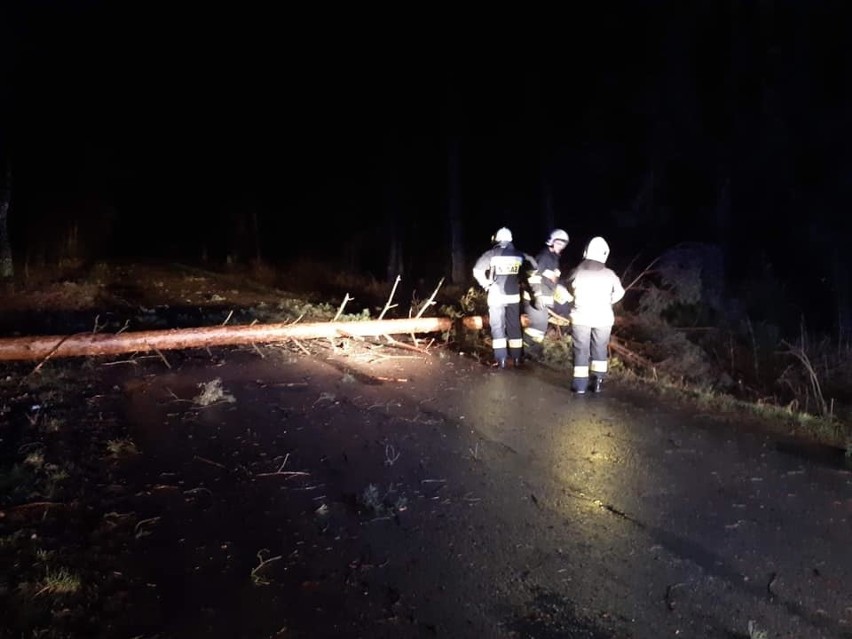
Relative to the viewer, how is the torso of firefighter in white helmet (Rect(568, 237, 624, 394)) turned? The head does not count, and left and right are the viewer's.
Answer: facing away from the viewer

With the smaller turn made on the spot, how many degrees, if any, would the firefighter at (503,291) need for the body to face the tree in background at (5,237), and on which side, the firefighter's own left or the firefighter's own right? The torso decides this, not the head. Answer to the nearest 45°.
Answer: approximately 45° to the firefighter's own left

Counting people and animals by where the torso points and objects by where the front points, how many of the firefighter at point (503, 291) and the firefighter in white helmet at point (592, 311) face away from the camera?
2

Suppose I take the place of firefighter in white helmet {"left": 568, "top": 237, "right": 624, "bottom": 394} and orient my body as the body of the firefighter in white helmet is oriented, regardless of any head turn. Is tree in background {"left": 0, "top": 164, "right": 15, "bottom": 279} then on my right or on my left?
on my left

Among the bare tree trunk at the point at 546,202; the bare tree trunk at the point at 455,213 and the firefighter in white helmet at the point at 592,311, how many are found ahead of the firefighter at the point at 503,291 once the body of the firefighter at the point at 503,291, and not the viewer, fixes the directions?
2

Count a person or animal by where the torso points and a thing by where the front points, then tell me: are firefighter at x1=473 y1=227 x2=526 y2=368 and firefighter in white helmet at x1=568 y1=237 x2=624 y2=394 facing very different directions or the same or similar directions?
same or similar directions

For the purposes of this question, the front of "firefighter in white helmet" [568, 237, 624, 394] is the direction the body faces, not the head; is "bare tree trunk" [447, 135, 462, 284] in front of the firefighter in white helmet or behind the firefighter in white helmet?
in front

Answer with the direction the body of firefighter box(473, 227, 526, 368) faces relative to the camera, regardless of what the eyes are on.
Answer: away from the camera

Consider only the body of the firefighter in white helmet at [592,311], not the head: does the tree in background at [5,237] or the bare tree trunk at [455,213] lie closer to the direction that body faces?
the bare tree trunk

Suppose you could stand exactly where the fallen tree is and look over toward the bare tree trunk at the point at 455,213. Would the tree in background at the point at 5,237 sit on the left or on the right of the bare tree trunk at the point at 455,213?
left

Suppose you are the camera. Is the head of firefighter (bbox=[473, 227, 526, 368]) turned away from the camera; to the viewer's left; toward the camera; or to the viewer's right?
away from the camera

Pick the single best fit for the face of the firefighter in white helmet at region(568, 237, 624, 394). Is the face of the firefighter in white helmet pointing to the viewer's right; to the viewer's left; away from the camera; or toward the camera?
away from the camera

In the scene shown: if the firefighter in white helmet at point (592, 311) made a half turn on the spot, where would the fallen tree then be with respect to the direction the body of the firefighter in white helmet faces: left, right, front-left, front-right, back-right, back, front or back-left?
right

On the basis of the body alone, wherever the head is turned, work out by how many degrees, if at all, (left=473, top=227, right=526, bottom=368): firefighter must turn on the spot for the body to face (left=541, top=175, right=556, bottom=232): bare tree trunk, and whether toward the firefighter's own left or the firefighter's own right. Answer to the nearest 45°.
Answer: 0° — they already face it

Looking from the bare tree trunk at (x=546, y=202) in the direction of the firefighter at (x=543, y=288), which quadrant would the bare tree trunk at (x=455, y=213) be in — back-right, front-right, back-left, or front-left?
front-right
